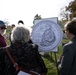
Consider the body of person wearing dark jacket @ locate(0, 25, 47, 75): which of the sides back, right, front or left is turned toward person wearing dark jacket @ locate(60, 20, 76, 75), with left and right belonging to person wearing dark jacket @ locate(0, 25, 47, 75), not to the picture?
right

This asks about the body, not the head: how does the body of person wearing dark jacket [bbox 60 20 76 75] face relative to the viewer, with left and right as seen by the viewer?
facing away from the viewer and to the left of the viewer

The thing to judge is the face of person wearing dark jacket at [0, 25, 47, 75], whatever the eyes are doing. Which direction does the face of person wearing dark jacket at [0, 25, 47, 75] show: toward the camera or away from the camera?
away from the camera

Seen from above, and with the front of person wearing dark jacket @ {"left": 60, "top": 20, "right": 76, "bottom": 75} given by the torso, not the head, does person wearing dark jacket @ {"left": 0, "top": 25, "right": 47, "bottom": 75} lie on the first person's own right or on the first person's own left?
on the first person's own left

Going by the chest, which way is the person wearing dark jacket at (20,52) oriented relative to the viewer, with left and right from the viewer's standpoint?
facing away from the viewer
